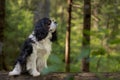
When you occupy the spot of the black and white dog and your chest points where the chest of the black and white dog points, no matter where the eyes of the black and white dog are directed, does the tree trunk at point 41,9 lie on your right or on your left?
on your left

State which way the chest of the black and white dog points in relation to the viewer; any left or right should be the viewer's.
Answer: facing the viewer and to the right of the viewer
